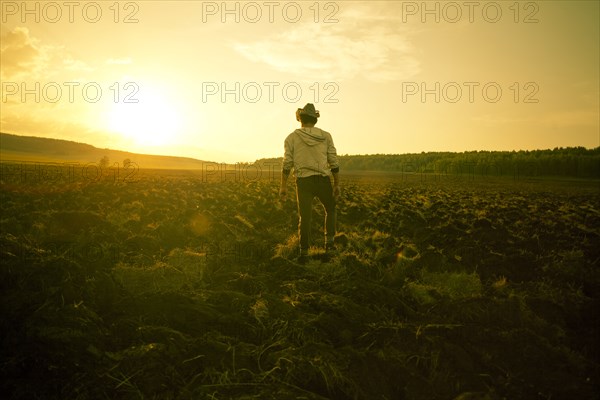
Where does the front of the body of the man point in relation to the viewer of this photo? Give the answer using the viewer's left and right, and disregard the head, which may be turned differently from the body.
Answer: facing away from the viewer

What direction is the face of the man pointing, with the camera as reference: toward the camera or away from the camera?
away from the camera
